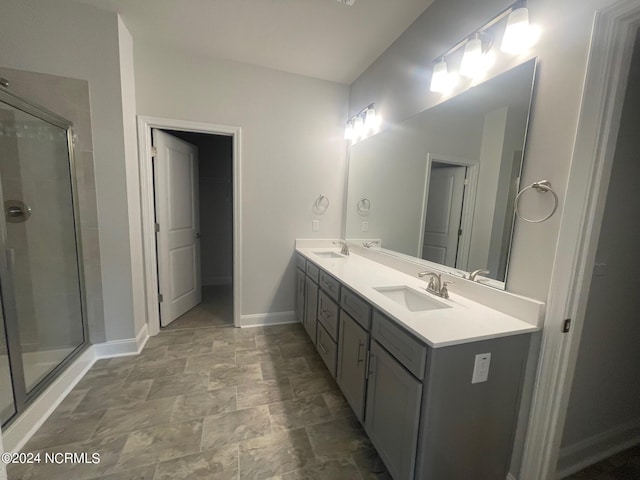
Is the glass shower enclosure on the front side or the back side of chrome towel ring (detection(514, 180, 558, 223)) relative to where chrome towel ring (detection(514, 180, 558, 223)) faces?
on the front side

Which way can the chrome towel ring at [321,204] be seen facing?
toward the camera

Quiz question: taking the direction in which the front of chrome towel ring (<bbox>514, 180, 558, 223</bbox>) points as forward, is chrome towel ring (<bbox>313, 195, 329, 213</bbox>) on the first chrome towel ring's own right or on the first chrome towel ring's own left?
on the first chrome towel ring's own right

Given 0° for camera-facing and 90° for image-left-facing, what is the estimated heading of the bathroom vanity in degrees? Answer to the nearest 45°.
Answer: approximately 45°

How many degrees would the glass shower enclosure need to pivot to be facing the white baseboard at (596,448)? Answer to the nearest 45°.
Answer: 0° — it already faces it

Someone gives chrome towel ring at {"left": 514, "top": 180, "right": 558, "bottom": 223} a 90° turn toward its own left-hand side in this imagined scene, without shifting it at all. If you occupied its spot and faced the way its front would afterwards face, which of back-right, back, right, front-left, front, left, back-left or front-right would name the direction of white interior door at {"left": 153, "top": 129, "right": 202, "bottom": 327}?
back-right

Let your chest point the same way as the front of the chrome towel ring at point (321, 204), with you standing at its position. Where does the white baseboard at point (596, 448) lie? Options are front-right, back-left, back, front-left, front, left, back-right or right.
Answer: front-left

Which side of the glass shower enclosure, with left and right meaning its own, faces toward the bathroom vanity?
front

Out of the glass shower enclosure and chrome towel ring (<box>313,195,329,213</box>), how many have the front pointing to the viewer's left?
0

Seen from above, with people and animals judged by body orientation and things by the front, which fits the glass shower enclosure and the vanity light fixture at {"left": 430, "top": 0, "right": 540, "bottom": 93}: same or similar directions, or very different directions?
very different directions

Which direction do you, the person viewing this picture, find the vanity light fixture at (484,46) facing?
facing the viewer and to the left of the viewer

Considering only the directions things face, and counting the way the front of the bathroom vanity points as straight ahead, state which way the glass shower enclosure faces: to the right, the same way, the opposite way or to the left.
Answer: the opposite way

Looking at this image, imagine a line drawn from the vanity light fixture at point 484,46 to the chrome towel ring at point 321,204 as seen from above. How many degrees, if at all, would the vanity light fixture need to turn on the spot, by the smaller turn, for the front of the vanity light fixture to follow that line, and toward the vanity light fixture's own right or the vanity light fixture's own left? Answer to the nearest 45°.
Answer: approximately 90° to the vanity light fixture's own right

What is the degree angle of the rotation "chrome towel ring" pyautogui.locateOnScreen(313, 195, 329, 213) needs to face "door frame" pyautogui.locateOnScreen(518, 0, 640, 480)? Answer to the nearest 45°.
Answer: approximately 45° to its left
